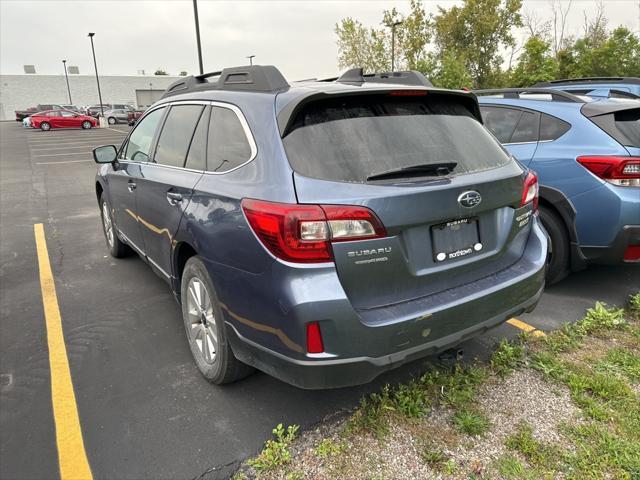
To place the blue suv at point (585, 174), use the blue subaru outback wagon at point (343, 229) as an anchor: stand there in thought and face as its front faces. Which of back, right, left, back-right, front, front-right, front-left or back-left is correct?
right

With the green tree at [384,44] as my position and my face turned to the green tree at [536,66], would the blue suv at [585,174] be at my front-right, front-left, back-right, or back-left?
front-right

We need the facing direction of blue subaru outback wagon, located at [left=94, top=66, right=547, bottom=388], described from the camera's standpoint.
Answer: facing away from the viewer and to the left of the viewer

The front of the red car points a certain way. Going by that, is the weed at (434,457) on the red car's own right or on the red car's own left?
on the red car's own right

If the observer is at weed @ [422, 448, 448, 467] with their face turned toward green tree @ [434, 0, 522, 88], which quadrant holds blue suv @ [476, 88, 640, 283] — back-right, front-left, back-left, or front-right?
front-right

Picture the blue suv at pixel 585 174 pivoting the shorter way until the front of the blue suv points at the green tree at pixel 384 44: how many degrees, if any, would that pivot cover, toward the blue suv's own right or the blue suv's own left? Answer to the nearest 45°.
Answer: approximately 45° to the blue suv's own right

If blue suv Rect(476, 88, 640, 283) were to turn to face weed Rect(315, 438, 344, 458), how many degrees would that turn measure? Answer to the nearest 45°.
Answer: approximately 90° to its left

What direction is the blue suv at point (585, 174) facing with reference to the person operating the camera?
facing away from the viewer and to the left of the viewer

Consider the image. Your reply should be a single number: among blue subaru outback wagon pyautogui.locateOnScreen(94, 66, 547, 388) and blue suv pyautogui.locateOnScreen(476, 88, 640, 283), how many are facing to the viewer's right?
0

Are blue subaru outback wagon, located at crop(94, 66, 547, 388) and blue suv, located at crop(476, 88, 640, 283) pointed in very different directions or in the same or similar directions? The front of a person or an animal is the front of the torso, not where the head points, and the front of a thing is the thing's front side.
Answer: same or similar directions

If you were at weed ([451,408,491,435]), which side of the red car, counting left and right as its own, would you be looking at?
right

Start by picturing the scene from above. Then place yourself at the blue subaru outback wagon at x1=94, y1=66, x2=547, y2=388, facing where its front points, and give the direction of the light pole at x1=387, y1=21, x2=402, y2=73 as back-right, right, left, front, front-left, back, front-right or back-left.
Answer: front-right

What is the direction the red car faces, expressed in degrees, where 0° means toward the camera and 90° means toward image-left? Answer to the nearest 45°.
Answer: approximately 270°

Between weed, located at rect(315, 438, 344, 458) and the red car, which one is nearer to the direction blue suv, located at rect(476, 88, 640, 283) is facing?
the red car

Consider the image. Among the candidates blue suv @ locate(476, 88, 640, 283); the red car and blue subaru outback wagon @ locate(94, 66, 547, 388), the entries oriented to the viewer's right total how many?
1

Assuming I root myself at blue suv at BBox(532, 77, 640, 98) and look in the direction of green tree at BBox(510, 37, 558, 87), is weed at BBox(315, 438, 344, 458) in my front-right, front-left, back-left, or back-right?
back-left
